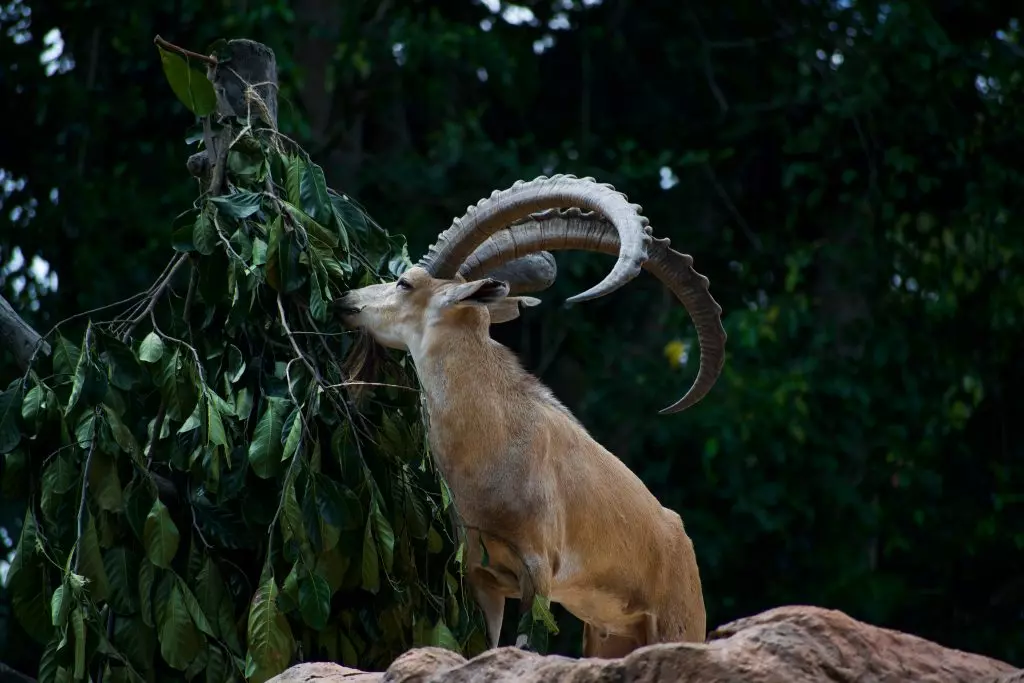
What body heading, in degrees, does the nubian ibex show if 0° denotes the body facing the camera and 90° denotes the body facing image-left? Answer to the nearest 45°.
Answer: approximately 90°
